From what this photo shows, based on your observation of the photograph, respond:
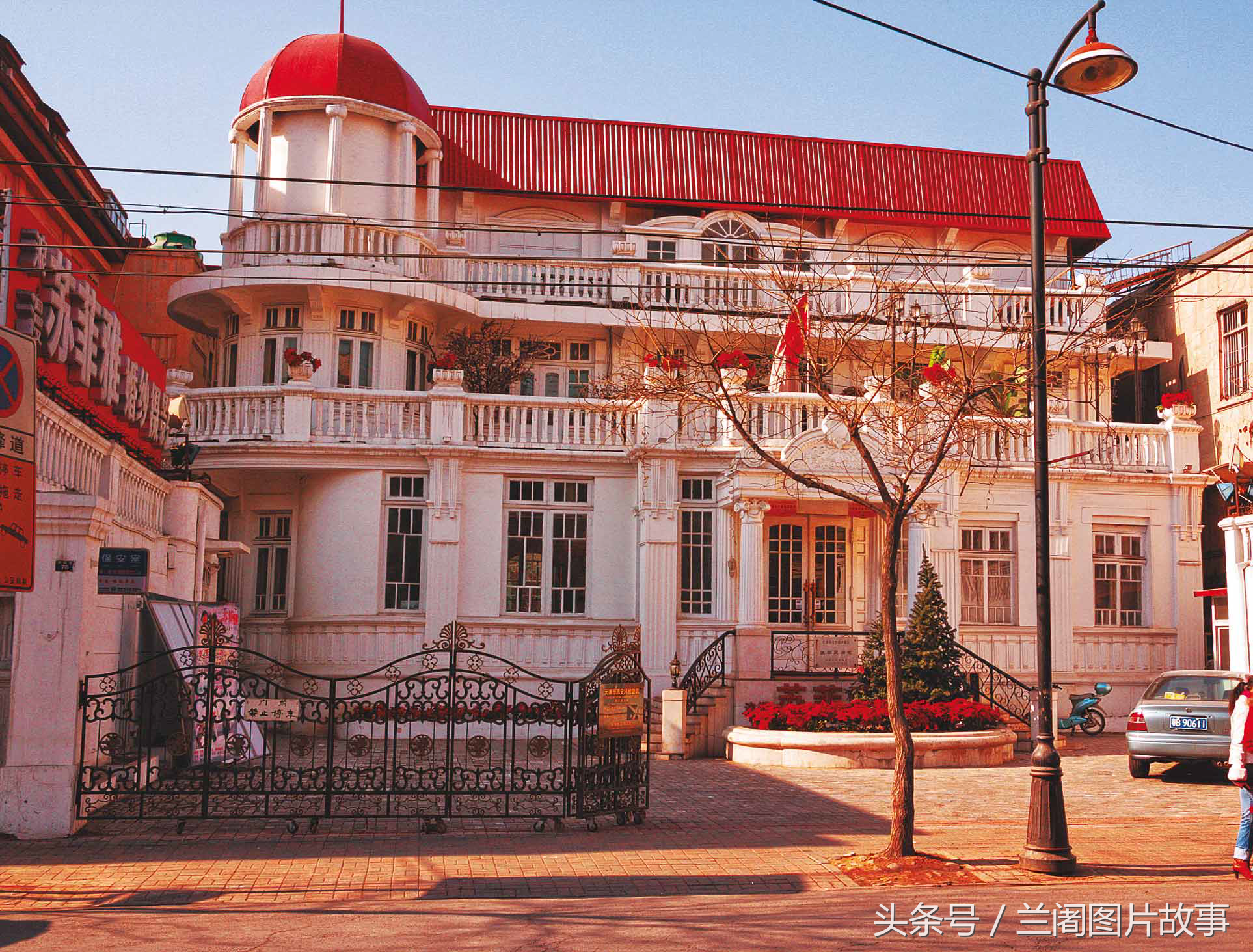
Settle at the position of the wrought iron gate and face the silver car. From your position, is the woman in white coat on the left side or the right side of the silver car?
right

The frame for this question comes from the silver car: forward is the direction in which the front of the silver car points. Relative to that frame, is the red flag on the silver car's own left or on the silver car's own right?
on the silver car's own left

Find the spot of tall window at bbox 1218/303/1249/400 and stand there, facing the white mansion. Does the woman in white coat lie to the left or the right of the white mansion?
left

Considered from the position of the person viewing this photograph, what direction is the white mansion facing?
facing the viewer

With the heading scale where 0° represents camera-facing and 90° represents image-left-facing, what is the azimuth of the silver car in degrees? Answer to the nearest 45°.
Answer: approximately 180°

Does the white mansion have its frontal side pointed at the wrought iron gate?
yes

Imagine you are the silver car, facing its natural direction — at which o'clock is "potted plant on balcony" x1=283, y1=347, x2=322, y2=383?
The potted plant on balcony is roughly at 9 o'clock from the silver car.

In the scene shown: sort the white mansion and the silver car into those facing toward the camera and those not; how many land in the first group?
1

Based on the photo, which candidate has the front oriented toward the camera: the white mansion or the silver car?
the white mansion

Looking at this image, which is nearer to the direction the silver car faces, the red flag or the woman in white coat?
the red flag

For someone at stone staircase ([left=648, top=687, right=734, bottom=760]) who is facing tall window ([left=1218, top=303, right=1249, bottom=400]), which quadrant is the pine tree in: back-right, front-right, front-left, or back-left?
front-right

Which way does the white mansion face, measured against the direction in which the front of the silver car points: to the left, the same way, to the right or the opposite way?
the opposite way

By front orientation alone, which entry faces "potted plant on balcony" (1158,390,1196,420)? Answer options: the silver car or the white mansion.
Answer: the silver car
